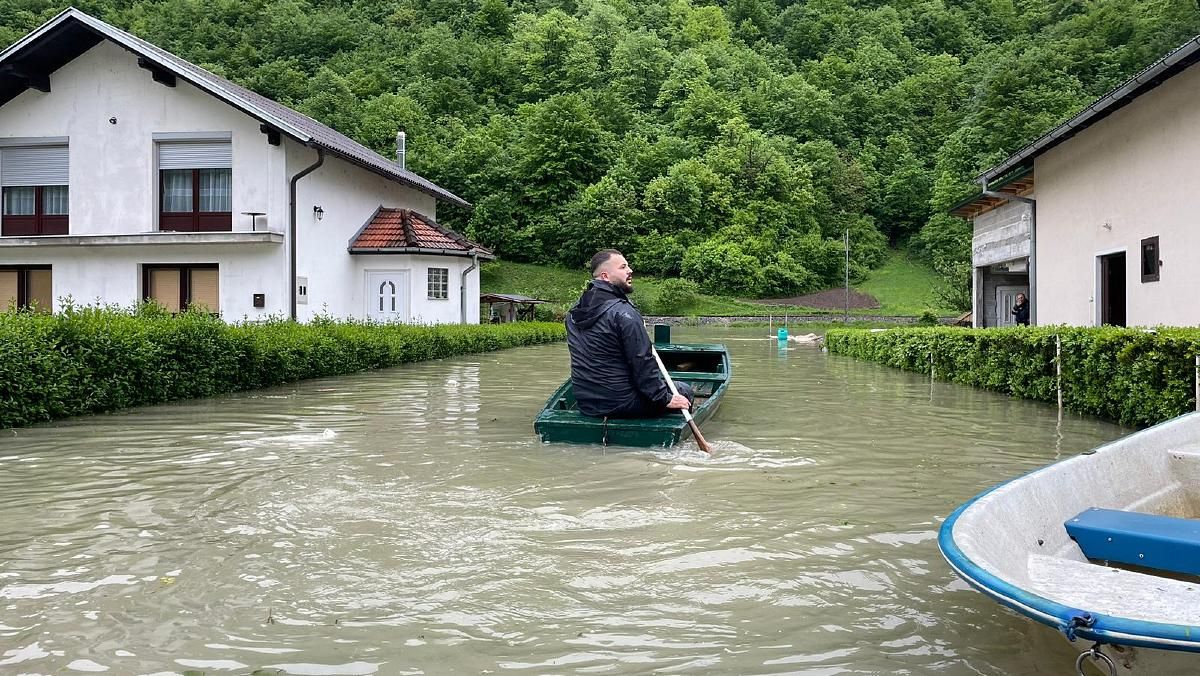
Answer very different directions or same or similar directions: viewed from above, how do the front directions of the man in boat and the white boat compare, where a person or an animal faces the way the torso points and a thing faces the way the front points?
very different directions

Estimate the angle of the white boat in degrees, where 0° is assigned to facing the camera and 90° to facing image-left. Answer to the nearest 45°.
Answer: approximately 45°

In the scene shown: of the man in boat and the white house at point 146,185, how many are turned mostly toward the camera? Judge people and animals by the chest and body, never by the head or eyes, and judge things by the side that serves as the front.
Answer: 1

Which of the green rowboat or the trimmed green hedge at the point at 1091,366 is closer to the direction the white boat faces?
the green rowboat

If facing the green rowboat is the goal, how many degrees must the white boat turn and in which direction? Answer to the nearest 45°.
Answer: approximately 90° to its right

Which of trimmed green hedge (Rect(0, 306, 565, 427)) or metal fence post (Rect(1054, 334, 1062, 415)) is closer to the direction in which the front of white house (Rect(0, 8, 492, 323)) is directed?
the trimmed green hedge

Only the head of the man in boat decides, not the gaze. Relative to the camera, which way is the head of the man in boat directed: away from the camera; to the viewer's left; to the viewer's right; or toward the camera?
to the viewer's right

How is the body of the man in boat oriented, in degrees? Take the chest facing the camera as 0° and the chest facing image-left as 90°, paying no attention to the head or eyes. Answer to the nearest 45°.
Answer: approximately 225°
